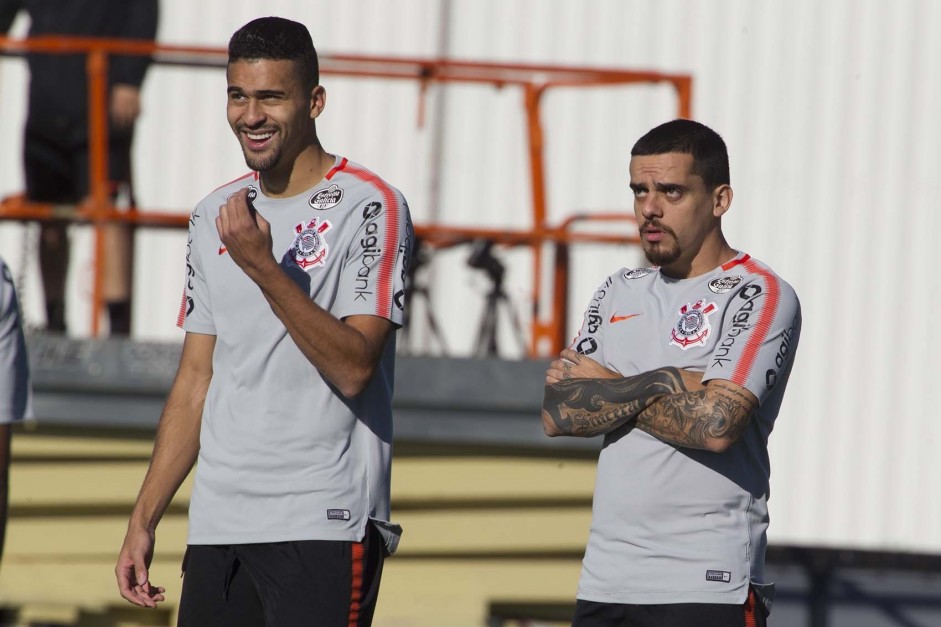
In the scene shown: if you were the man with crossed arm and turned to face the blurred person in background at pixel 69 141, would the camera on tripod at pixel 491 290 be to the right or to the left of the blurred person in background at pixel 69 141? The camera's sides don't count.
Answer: right

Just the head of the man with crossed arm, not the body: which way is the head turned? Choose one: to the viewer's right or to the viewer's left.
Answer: to the viewer's left

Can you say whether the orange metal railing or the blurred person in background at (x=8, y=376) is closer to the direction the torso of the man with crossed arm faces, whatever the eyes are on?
the blurred person in background

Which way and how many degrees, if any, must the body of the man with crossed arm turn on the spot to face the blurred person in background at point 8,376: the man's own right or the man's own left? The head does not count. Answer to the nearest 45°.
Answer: approximately 45° to the man's own right

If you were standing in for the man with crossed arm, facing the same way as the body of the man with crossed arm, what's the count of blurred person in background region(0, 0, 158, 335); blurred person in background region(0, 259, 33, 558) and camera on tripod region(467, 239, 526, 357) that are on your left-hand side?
0

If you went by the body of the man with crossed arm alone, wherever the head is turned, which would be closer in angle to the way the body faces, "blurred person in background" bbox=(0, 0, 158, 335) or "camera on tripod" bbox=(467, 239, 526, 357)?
the blurred person in background

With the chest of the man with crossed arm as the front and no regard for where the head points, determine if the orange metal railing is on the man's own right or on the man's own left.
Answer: on the man's own right

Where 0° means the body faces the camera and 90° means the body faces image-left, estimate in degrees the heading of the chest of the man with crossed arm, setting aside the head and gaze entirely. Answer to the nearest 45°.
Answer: approximately 45°

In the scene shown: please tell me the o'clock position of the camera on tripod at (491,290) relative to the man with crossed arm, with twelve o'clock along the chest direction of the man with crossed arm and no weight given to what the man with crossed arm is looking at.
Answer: The camera on tripod is roughly at 4 o'clock from the man with crossed arm.

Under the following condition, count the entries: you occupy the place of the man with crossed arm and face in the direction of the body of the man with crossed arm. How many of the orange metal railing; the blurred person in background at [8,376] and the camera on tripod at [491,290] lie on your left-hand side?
0
